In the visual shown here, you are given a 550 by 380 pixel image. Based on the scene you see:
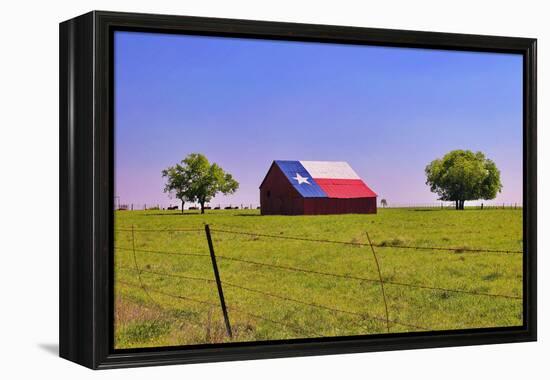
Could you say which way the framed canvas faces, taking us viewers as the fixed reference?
facing the viewer and to the right of the viewer
